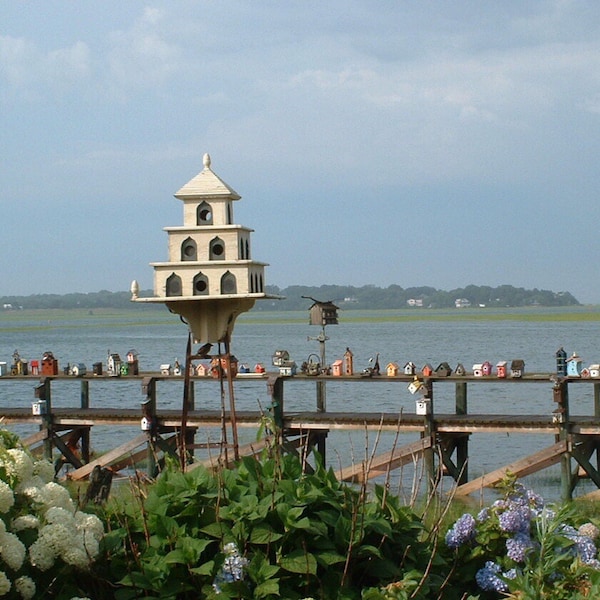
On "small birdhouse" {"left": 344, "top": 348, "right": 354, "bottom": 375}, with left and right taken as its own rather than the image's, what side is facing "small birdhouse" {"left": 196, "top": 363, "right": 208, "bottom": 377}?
right

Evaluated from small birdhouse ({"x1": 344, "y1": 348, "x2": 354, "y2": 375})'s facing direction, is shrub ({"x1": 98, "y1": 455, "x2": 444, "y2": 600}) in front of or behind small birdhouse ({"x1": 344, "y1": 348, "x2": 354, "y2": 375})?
in front

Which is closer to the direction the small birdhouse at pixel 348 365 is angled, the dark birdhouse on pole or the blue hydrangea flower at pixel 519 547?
the blue hydrangea flower

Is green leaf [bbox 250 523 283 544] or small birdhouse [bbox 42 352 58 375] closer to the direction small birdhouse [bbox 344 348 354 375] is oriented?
the green leaf

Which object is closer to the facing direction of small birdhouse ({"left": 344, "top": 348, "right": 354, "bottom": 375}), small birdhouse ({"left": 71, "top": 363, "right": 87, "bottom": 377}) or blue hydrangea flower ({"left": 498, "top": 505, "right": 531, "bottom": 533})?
the blue hydrangea flower

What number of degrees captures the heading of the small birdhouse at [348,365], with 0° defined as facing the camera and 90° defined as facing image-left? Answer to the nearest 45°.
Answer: approximately 0°

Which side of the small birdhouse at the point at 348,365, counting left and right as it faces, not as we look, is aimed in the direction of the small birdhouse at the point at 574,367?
left

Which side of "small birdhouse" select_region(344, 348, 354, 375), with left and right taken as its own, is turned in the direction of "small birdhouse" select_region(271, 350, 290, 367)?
right

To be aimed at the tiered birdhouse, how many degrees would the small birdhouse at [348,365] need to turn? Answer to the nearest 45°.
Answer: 0° — it already faces it

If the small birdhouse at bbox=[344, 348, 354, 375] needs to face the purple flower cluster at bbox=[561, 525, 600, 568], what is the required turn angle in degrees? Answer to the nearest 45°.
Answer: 0° — it already faces it

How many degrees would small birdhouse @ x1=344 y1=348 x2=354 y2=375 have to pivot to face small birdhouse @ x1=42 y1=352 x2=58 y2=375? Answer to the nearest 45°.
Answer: approximately 90° to its right
